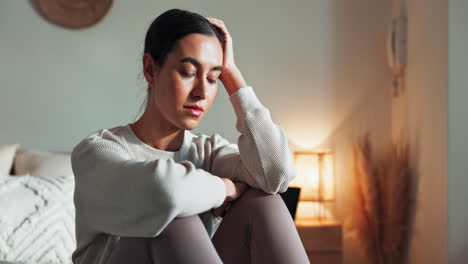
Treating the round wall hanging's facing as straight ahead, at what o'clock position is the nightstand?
The nightstand is roughly at 10 o'clock from the round wall hanging.

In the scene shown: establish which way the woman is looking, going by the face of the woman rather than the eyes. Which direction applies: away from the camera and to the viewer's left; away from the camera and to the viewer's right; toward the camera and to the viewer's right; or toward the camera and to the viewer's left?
toward the camera and to the viewer's right

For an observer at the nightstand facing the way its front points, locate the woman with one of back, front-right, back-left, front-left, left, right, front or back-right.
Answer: front

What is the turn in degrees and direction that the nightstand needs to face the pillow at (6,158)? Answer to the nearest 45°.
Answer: approximately 90° to its right

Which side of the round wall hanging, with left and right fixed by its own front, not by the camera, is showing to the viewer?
front

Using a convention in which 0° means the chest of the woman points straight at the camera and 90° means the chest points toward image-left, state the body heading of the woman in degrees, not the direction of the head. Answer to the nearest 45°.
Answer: approximately 315°

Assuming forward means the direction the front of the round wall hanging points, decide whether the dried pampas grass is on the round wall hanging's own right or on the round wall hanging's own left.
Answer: on the round wall hanging's own left

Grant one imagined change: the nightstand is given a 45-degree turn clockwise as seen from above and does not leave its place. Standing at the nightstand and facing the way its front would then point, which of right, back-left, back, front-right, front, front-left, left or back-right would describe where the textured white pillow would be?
front

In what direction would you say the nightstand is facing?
toward the camera

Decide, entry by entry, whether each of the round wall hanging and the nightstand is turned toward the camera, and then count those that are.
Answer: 2
